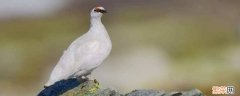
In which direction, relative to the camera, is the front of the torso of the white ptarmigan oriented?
to the viewer's right
